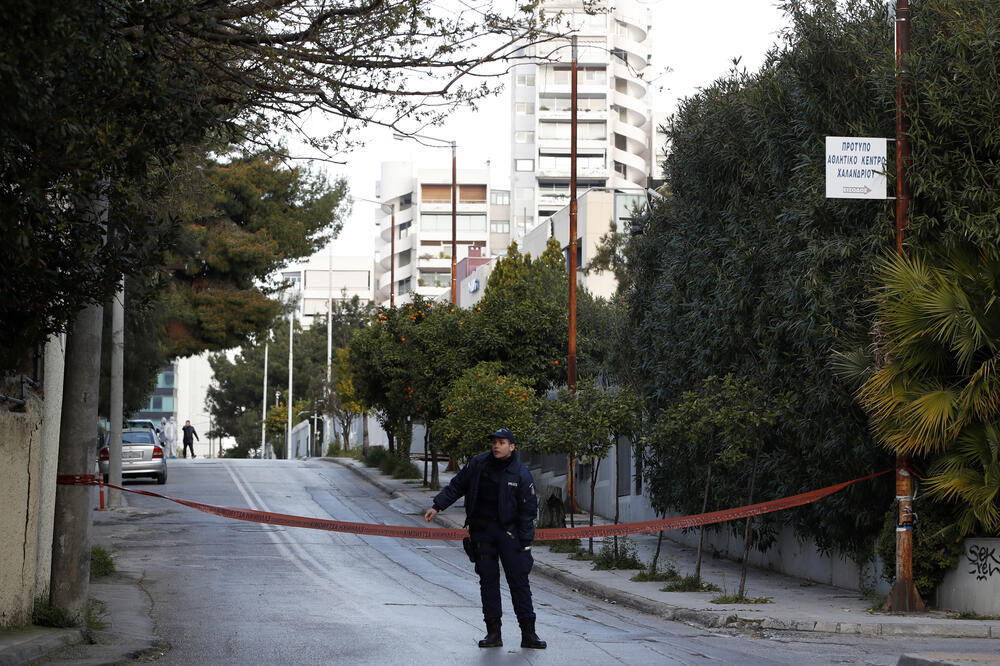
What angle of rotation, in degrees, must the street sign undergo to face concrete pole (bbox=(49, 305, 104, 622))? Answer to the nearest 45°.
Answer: approximately 45° to its right

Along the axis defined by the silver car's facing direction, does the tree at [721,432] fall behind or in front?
behind

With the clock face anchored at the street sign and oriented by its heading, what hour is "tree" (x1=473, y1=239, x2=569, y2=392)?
The tree is roughly at 5 o'clock from the street sign.

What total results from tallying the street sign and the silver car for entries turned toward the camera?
1

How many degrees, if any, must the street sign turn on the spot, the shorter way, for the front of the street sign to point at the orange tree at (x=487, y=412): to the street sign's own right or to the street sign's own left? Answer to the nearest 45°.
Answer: approximately 135° to the street sign's own right

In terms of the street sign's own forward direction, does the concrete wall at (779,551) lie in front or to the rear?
to the rear

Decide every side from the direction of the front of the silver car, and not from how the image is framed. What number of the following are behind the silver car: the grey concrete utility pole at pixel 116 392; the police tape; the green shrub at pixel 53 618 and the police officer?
4

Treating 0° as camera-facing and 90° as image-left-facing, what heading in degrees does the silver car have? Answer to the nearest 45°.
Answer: approximately 180°

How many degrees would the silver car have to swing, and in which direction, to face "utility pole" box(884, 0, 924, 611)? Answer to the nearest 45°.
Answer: approximately 180°

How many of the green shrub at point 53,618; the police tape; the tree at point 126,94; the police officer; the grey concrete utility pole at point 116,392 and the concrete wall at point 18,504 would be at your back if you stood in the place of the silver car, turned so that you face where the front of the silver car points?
6

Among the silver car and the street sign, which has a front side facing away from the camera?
the silver car

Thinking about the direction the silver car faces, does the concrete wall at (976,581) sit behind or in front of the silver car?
behind

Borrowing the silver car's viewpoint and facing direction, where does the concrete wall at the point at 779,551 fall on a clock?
The concrete wall is roughly at 5 o'clock from the silver car.

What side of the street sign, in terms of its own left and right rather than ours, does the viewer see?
front

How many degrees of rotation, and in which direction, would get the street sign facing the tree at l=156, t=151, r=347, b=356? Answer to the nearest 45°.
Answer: approximately 135° to its right
